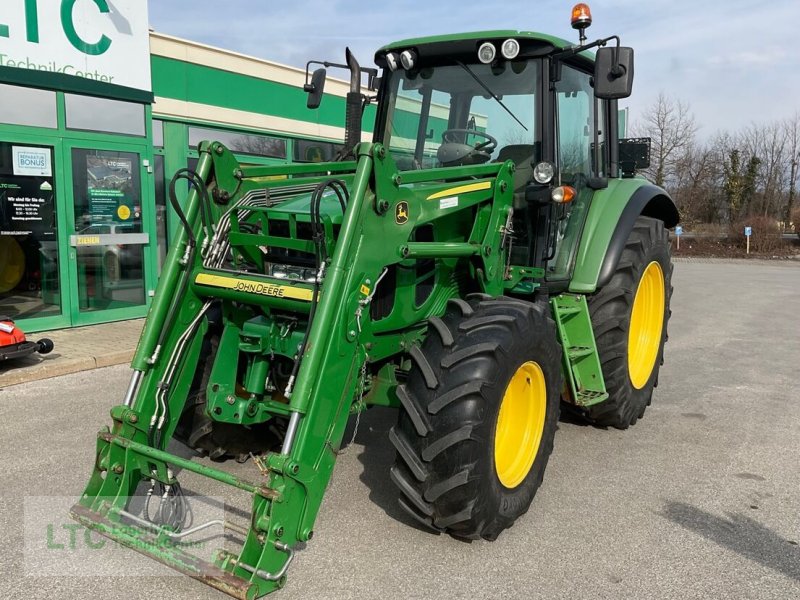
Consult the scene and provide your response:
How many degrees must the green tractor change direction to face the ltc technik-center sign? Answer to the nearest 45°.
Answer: approximately 90° to its right

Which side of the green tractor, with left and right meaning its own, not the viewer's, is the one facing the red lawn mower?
right

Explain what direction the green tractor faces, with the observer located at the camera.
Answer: facing the viewer and to the left of the viewer
